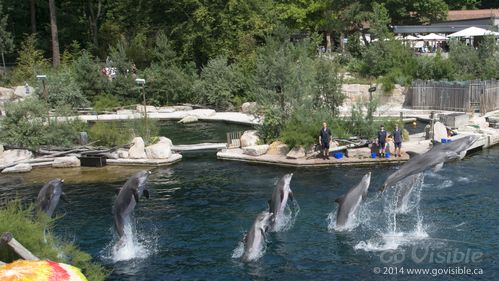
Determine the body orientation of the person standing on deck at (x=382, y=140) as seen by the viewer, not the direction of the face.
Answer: toward the camera

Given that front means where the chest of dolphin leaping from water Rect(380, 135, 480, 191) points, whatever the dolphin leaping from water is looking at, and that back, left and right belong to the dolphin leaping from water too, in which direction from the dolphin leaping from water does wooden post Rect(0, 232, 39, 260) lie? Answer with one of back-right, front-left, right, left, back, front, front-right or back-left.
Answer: back-right

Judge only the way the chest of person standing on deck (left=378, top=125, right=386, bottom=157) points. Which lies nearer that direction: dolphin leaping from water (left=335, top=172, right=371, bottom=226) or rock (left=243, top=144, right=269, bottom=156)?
the dolphin leaping from water

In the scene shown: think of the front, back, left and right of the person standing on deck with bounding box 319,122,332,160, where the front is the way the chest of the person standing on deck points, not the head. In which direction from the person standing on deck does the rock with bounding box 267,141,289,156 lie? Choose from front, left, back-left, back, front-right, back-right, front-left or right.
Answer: back-right

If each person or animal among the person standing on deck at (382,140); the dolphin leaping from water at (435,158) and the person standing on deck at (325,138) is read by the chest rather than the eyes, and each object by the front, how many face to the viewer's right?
1

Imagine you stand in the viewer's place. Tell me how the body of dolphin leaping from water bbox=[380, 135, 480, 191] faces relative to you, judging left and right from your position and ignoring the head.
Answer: facing to the right of the viewer

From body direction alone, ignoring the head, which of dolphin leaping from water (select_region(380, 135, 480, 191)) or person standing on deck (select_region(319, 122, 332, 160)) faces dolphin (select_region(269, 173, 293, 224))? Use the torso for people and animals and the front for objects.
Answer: the person standing on deck

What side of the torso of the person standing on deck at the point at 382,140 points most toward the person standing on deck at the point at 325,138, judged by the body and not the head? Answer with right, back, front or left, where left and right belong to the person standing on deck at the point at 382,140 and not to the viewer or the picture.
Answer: right

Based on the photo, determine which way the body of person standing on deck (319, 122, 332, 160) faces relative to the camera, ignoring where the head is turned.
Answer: toward the camera

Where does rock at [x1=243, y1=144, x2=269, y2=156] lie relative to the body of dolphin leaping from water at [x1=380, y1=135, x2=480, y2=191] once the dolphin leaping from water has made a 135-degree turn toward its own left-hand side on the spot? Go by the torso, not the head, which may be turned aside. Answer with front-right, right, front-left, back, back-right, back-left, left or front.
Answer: front

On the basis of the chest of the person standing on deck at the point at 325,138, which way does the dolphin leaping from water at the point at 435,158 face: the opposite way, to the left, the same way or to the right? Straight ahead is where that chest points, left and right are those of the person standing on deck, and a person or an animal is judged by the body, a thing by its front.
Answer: to the left

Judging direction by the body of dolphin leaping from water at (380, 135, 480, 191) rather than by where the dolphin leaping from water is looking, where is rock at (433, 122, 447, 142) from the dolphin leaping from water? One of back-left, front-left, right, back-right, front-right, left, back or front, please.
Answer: left

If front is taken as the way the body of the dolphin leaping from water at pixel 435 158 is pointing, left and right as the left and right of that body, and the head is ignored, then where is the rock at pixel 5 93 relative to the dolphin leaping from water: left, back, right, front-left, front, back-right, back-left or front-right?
back-left

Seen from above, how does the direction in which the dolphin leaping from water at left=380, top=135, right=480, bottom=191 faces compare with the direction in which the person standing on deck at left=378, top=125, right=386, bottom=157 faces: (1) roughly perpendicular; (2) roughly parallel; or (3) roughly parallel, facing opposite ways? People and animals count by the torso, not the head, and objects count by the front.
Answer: roughly perpendicular

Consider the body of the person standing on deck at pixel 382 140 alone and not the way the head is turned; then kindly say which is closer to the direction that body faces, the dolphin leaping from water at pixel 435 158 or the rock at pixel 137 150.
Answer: the dolphin leaping from water

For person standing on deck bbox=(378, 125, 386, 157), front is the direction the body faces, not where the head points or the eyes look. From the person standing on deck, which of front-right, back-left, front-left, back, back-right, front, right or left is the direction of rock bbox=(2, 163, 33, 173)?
right

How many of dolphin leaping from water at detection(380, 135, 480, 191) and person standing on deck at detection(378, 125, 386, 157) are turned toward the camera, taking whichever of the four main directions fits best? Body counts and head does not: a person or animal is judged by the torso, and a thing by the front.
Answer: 1
